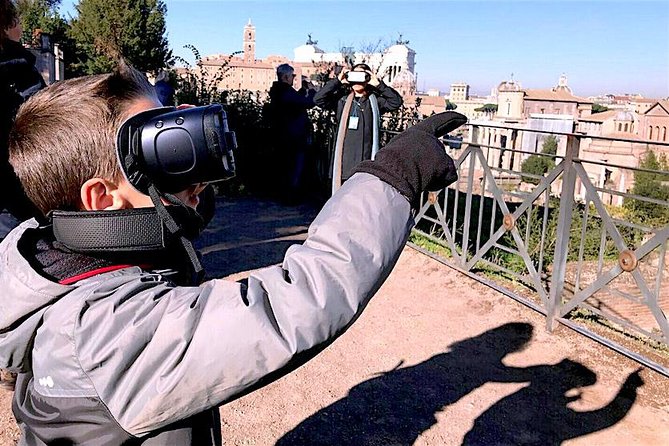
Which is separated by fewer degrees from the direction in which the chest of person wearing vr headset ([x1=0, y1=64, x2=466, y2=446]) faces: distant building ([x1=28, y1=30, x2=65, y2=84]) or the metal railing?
the metal railing

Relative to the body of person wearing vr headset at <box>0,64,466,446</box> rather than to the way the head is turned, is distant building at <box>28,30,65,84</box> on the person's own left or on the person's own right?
on the person's own left

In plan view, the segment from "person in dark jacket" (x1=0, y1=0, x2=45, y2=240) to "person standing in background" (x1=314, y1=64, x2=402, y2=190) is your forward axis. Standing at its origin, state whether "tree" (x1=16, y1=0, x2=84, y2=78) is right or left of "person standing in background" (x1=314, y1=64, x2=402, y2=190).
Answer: left

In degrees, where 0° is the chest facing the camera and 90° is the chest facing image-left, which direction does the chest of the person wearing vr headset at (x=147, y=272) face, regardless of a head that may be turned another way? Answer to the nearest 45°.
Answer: approximately 270°

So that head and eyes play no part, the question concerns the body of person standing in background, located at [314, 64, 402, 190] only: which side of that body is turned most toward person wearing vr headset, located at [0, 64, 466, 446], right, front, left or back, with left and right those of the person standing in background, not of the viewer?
front

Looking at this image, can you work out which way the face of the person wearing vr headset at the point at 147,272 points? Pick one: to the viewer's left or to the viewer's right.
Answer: to the viewer's right

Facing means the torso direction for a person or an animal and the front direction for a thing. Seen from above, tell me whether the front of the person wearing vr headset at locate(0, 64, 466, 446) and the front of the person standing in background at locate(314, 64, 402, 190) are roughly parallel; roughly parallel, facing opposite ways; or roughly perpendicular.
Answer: roughly perpendicular

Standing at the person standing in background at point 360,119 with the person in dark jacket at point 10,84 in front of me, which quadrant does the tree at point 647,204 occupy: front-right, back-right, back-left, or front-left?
back-left
